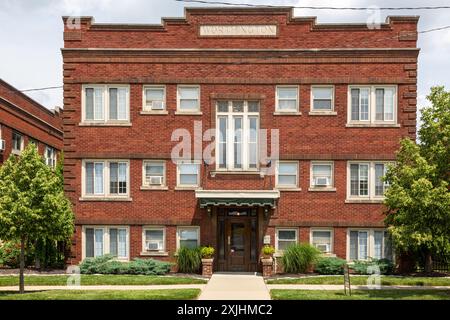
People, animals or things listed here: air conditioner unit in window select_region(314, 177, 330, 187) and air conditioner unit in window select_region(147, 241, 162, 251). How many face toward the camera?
2

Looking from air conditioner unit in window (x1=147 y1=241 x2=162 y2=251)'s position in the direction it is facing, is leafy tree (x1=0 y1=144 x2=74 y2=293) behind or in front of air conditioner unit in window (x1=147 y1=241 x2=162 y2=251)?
in front

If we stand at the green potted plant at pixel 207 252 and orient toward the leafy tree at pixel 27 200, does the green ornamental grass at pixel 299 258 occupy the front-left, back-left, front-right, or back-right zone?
back-left

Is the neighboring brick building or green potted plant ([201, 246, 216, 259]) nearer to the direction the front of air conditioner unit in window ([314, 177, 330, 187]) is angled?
the green potted plant

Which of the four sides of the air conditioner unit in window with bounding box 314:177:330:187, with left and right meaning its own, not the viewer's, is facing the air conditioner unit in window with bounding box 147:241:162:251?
right

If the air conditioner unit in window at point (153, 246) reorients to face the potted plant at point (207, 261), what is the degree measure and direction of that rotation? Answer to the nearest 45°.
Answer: approximately 45° to its left
